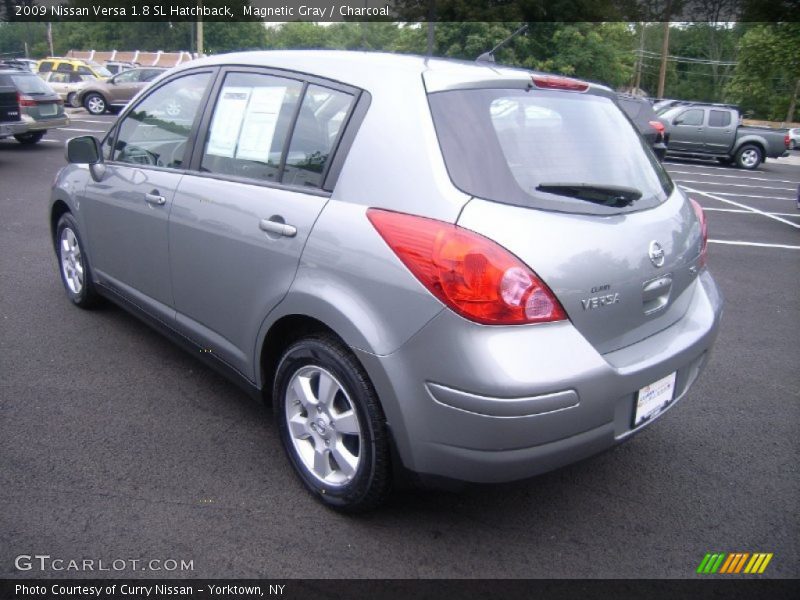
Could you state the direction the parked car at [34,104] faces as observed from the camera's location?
facing away from the viewer and to the left of the viewer

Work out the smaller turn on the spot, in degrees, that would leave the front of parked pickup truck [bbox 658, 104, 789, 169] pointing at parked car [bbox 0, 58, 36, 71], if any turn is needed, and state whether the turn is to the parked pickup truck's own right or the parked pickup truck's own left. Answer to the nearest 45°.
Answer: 0° — it already faces it

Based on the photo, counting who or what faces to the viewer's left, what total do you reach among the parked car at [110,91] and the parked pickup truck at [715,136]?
2

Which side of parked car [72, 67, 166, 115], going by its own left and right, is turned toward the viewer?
left

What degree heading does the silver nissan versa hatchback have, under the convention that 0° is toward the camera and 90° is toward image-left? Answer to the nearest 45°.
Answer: approximately 135°

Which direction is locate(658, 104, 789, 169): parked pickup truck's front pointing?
to the viewer's left

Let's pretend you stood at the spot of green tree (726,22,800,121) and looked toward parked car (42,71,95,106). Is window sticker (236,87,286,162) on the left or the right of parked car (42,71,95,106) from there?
left

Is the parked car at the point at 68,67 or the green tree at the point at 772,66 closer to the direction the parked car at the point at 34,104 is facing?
the parked car

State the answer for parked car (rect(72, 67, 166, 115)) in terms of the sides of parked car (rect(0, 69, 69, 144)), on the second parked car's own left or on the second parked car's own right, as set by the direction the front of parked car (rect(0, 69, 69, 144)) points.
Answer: on the second parked car's own right
